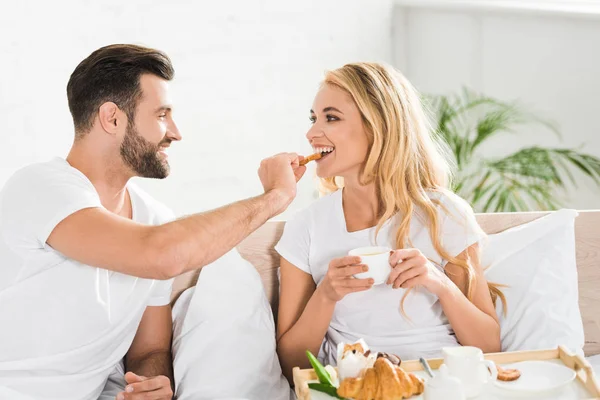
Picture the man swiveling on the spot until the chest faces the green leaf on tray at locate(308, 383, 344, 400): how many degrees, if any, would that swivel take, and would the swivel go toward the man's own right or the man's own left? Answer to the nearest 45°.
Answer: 0° — they already face it

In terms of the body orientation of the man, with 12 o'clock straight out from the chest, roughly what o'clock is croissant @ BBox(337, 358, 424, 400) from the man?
The croissant is roughly at 12 o'clock from the man.

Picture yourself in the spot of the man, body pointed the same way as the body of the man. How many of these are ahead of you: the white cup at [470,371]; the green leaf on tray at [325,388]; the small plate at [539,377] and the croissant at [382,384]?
4

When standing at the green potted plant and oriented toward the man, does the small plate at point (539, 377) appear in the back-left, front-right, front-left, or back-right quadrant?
front-left

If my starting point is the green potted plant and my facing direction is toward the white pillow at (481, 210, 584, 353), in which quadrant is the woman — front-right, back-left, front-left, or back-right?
front-right

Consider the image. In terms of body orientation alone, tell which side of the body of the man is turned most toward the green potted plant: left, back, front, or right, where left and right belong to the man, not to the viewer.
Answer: left

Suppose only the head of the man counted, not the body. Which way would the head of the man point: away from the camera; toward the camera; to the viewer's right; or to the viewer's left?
to the viewer's right

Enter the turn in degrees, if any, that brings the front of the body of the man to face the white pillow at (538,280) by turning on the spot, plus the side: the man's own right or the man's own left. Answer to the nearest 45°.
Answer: approximately 45° to the man's own left

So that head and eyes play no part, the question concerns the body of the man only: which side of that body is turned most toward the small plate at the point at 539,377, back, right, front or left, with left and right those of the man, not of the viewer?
front

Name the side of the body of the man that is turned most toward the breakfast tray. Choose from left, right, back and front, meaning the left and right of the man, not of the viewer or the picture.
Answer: front

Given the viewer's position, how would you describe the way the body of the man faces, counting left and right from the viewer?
facing the viewer and to the right of the viewer

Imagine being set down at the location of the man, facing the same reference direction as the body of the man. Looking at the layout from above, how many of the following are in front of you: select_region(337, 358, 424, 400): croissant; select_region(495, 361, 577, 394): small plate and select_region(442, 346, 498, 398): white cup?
3

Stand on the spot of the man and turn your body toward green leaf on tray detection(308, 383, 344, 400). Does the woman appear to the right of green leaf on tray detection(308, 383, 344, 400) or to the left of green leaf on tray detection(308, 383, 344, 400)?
left

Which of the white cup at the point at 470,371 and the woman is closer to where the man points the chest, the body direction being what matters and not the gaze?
the white cup
